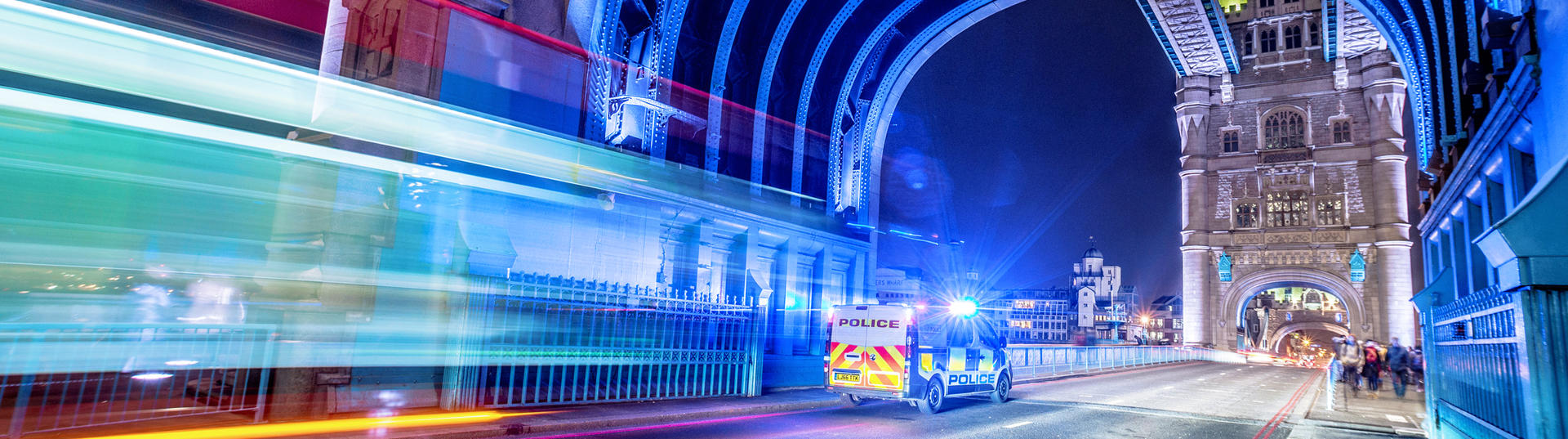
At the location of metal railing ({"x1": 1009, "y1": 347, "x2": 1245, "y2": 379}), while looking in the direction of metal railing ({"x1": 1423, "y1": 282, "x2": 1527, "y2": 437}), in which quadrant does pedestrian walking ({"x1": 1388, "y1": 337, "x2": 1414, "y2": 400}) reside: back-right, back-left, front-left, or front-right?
front-left

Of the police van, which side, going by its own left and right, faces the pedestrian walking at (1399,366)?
front

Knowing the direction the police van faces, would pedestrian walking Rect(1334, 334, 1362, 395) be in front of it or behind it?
in front

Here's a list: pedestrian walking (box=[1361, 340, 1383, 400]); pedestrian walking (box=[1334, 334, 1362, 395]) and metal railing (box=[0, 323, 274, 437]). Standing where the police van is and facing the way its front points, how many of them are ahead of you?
2

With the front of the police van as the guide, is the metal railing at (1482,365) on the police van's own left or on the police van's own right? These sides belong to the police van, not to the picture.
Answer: on the police van's own right

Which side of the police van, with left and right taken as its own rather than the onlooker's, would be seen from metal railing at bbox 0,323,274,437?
back

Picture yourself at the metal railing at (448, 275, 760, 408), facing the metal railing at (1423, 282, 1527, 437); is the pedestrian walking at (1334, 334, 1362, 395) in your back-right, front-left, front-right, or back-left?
front-left

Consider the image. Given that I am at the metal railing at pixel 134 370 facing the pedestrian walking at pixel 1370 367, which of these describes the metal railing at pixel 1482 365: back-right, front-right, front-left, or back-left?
front-right

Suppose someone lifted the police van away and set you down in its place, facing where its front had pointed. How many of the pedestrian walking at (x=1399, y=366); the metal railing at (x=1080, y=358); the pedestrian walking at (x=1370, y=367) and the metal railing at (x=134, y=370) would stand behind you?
1

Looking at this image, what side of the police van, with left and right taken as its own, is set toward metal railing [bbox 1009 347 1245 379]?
front

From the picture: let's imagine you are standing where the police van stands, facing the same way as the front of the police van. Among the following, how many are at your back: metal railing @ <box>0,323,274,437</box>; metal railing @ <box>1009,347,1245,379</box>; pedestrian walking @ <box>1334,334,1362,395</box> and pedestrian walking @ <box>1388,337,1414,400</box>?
1

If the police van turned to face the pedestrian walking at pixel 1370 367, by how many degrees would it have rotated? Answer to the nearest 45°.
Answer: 0° — it already faces them

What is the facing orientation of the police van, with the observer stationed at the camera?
facing away from the viewer and to the right of the viewer

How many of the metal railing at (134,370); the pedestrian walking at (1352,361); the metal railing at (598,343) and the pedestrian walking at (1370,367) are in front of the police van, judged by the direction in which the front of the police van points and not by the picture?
2

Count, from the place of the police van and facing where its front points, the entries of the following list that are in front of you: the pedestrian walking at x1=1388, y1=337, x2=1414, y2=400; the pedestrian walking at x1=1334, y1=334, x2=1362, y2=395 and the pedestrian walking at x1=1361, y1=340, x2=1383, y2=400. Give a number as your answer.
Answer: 3
